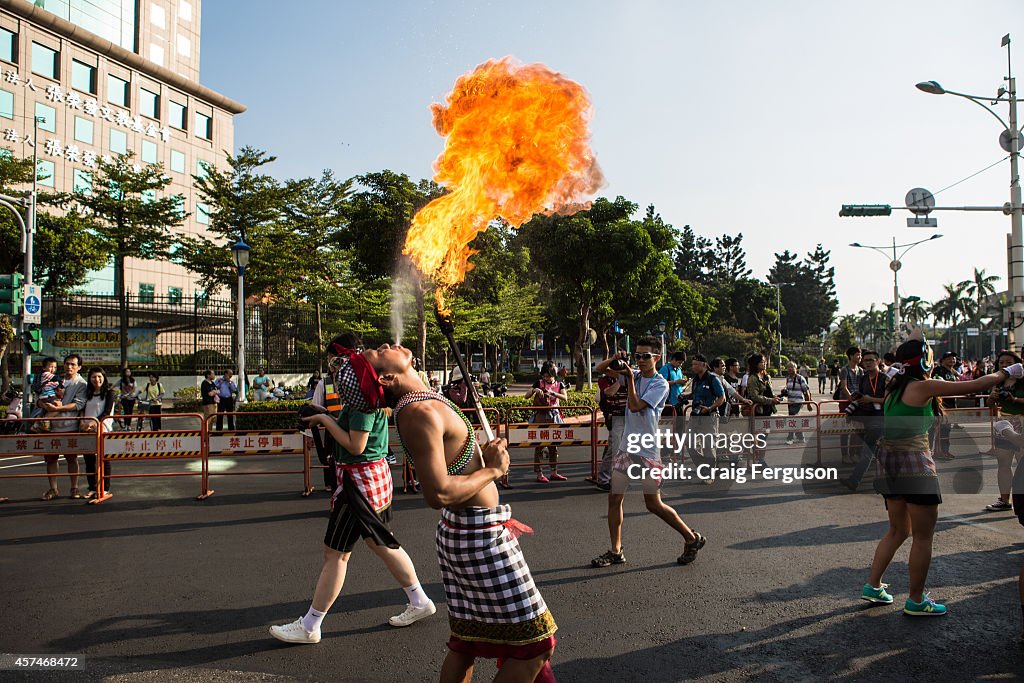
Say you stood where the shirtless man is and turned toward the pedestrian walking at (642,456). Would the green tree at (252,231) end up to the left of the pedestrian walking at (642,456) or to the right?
left

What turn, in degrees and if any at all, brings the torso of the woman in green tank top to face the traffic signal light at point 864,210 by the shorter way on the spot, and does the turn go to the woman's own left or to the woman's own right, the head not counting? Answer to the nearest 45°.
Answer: approximately 90° to the woman's own left

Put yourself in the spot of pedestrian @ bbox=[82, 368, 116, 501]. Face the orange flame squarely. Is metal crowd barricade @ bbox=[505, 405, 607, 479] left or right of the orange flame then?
left

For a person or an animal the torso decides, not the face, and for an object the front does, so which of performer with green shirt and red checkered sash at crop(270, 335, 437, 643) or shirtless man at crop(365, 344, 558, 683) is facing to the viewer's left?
the performer with green shirt and red checkered sash

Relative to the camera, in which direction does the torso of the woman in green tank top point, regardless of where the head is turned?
to the viewer's right

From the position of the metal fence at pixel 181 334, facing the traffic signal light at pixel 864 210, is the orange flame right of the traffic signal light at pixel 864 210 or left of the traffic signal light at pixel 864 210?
right

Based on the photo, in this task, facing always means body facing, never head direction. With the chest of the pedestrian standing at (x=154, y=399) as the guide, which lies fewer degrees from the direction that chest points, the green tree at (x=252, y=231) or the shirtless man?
the shirtless man

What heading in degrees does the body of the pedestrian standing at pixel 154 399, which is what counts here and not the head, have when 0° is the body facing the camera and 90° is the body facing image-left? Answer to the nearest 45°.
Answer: approximately 0°

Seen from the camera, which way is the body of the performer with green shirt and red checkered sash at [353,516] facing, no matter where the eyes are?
to the viewer's left

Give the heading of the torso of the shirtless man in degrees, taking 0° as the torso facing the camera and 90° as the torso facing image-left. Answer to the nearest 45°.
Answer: approximately 270°
